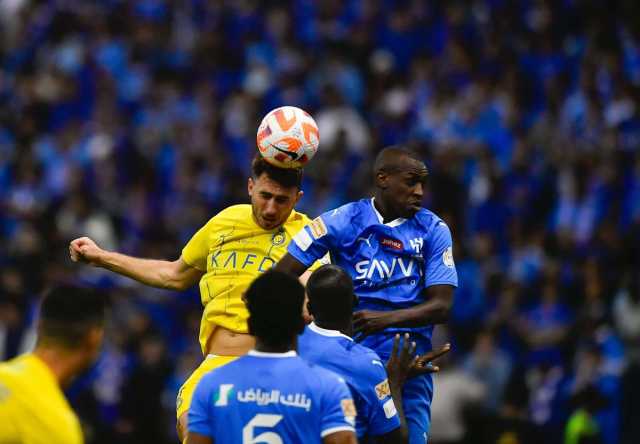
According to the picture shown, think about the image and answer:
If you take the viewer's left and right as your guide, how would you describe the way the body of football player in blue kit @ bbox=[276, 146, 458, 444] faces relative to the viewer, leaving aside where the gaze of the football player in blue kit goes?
facing the viewer and to the right of the viewer

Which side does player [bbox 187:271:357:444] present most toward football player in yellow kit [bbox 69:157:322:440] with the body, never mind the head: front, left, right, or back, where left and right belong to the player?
front

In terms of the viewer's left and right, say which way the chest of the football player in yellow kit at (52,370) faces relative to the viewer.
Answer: facing away from the viewer and to the right of the viewer

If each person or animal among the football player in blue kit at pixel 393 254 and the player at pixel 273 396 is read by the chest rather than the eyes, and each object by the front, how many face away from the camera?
1

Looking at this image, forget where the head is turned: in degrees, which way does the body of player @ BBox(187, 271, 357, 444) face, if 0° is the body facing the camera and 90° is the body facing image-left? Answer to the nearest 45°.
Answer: approximately 180°

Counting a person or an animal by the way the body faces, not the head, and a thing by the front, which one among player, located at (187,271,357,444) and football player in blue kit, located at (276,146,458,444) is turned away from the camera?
the player

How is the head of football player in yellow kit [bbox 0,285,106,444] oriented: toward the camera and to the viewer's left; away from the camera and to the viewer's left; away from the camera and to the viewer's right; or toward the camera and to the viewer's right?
away from the camera and to the viewer's right

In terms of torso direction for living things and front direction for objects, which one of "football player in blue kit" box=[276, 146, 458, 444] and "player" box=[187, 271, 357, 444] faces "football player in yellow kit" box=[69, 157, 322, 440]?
the player
